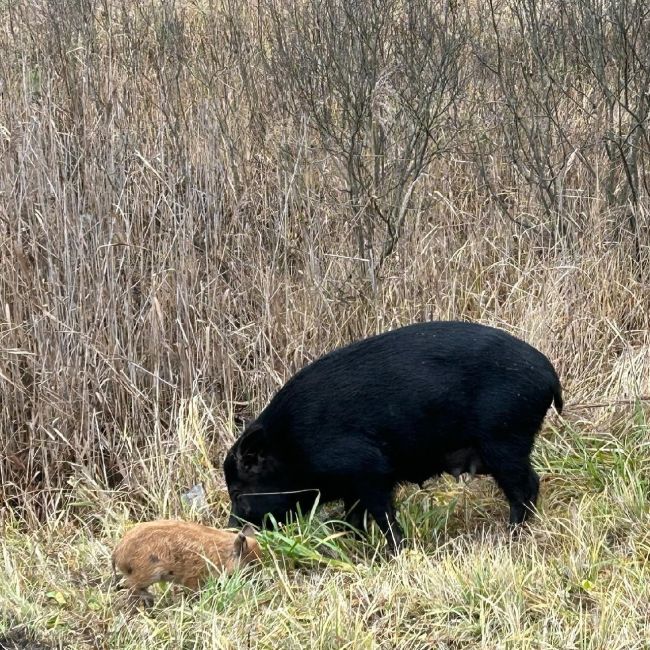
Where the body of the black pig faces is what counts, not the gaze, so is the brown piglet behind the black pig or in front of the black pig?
in front

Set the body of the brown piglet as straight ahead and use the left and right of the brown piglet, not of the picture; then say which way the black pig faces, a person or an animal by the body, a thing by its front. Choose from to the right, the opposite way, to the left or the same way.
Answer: the opposite way

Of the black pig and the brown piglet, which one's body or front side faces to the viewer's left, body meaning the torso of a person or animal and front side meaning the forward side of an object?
the black pig

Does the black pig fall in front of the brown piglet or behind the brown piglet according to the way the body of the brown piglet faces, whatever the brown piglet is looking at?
in front

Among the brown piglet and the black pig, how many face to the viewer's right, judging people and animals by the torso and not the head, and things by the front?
1

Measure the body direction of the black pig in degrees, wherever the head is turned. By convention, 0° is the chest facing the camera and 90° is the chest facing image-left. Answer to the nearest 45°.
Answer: approximately 90°

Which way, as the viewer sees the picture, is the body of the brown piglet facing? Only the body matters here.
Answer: to the viewer's right
